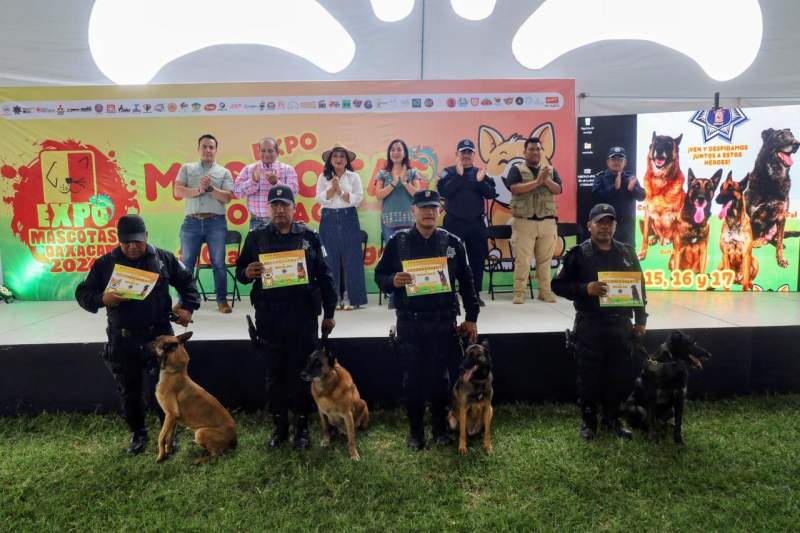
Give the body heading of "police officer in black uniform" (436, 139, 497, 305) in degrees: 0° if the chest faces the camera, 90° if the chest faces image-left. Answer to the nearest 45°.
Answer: approximately 0°

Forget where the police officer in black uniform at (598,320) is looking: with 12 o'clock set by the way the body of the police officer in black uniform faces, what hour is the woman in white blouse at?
The woman in white blouse is roughly at 4 o'clock from the police officer in black uniform.

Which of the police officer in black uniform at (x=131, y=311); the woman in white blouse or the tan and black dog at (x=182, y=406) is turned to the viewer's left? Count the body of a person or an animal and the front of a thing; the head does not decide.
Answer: the tan and black dog

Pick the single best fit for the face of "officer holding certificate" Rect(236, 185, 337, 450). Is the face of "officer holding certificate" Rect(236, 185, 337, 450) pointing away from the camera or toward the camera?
toward the camera

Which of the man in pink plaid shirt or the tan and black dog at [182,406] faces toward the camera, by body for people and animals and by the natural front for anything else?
the man in pink plaid shirt

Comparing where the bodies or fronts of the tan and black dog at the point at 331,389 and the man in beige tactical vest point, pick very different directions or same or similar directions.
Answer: same or similar directions

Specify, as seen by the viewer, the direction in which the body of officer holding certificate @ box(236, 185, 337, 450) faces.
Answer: toward the camera

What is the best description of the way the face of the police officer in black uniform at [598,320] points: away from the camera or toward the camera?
toward the camera

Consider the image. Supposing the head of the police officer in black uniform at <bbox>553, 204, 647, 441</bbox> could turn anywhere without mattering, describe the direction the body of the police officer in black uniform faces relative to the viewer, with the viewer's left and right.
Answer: facing the viewer

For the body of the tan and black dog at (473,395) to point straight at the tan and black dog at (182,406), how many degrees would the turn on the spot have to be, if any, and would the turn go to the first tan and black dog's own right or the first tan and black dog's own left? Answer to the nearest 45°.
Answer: approximately 90° to the first tan and black dog's own right

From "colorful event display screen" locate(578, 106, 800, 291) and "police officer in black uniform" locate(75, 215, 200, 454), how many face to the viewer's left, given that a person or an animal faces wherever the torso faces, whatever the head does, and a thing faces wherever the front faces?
0

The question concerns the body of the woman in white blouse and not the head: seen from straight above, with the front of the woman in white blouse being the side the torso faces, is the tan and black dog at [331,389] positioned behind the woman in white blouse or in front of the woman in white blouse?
in front

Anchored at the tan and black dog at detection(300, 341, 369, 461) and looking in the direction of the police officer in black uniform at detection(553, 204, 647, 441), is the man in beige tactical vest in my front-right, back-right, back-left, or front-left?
front-left

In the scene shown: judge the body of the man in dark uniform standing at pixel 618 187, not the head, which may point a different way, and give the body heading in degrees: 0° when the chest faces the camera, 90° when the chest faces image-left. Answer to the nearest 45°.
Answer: approximately 0°
